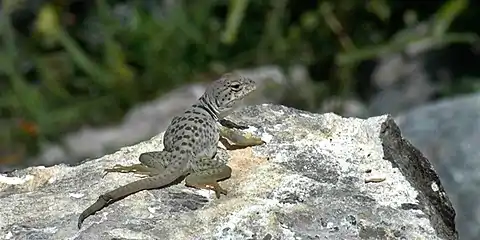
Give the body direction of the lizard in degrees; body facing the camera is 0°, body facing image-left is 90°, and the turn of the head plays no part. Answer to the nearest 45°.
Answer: approximately 225°

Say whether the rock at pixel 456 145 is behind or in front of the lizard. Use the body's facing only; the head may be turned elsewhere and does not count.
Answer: in front
